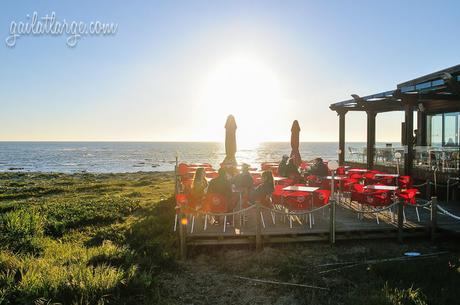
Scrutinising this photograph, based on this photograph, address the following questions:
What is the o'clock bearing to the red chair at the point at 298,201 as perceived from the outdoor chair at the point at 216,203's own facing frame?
The red chair is roughly at 3 o'clock from the outdoor chair.

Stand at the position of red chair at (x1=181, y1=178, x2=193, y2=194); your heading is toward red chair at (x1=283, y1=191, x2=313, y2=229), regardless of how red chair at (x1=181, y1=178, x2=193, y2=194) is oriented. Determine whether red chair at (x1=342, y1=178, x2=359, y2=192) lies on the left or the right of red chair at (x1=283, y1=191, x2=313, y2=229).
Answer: left

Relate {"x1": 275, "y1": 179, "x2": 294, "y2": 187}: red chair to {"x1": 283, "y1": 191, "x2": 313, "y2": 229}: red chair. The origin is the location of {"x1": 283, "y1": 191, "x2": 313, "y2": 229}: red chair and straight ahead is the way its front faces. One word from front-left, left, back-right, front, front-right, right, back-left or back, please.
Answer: front

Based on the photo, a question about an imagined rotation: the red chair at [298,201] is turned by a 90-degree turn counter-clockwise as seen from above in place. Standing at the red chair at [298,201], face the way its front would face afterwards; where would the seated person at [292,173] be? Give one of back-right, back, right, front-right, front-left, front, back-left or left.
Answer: right

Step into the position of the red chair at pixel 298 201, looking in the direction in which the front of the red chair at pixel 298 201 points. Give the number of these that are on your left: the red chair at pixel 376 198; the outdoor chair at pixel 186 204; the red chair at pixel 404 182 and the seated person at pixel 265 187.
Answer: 2

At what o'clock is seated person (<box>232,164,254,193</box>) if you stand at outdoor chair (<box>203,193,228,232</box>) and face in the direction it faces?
The seated person is roughly at 1 o'clock from the outdoor chair.

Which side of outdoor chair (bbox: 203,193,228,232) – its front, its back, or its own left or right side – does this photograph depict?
back

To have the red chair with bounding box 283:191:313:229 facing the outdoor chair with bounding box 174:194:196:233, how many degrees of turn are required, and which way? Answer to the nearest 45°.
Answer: approximately 90° to its left

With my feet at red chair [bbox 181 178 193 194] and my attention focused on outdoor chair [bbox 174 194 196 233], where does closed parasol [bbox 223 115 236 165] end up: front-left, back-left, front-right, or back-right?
back-left

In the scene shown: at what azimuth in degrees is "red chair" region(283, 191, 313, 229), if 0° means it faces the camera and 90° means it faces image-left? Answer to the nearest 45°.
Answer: approximately 180°

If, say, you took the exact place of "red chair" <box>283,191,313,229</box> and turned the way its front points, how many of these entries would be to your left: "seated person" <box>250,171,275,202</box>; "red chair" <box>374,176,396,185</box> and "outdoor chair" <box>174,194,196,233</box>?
2

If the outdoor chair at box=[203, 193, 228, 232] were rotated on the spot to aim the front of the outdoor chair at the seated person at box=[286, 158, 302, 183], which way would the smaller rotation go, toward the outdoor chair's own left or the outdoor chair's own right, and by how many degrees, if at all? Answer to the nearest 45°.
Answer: approximately 45° to the outdoor chair's own right

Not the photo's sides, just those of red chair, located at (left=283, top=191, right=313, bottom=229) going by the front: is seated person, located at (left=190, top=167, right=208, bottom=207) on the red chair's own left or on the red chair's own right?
on the red chair's own left

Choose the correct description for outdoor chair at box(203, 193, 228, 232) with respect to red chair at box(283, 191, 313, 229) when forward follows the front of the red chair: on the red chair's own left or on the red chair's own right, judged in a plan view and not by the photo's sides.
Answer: on the red chair's own left

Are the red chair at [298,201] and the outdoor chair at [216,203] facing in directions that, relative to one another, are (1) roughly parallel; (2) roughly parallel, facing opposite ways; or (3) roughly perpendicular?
roughly parallel
